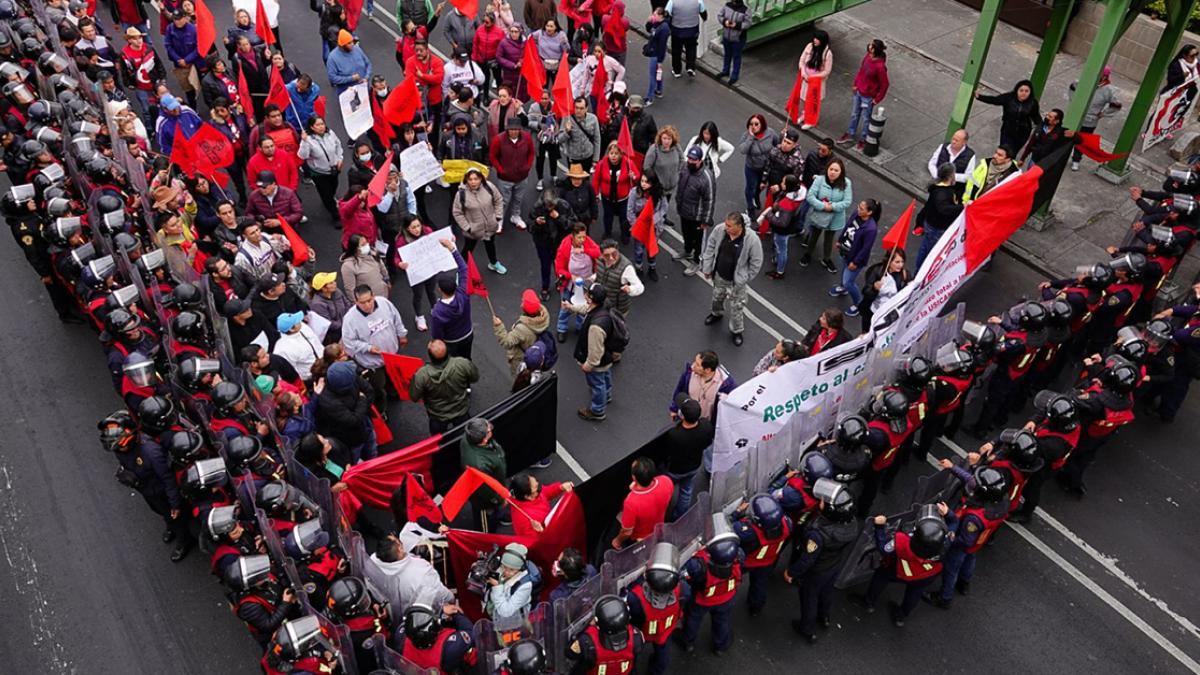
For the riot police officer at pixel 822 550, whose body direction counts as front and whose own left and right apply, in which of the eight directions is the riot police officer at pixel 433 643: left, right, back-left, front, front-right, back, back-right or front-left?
left

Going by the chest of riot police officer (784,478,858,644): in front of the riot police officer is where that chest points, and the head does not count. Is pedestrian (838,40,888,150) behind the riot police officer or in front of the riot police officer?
in front

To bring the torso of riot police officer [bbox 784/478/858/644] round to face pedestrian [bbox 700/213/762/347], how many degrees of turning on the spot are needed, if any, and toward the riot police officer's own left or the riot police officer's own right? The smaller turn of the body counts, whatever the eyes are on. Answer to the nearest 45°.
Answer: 0° — they already face them

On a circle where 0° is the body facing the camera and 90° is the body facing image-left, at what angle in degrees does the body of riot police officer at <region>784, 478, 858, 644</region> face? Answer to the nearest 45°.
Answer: approximately 135°

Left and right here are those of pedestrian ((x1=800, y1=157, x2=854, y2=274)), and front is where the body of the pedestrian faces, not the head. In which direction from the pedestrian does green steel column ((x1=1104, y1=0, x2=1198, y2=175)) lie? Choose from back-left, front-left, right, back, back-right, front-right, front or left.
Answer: back-left

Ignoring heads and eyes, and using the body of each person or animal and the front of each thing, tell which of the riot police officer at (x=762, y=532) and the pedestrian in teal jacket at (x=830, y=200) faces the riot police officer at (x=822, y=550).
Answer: the pedestrian in teal jacket

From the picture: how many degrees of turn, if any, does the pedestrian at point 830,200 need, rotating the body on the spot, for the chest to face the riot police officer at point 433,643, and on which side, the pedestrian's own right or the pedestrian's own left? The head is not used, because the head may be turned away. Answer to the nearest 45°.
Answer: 0° — they already face them

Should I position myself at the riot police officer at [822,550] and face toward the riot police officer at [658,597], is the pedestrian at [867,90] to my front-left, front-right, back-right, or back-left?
back-right

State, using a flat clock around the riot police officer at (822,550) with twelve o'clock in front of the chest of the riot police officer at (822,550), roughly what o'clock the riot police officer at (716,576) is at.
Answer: the riot police officer at (716,576) is roughly at 9 o'clock from the riot police officer at (822,550).

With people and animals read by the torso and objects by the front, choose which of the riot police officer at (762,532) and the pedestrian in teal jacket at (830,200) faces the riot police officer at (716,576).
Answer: the pedestrian in teal jacket

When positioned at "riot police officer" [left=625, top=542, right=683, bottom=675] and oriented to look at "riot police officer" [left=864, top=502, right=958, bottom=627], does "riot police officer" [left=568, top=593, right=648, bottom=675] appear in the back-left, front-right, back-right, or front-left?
back-right

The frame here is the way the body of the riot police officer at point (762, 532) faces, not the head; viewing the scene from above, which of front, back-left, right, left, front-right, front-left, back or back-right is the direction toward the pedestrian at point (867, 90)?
front-right

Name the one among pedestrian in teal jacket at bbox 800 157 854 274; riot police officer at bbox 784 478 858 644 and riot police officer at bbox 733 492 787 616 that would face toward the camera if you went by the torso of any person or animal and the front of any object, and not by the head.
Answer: the pedestrian in teal jacket

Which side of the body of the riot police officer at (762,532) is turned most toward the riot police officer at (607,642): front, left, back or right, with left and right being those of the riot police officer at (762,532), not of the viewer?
left

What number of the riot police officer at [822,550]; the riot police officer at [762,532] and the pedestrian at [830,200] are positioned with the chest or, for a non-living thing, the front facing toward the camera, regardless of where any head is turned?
1

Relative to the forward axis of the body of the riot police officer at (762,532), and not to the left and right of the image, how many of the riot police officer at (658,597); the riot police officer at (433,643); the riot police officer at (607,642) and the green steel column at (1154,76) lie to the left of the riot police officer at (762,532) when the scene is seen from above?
3

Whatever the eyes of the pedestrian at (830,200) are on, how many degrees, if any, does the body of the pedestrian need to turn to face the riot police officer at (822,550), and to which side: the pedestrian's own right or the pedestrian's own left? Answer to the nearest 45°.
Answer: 0° — they already face them
